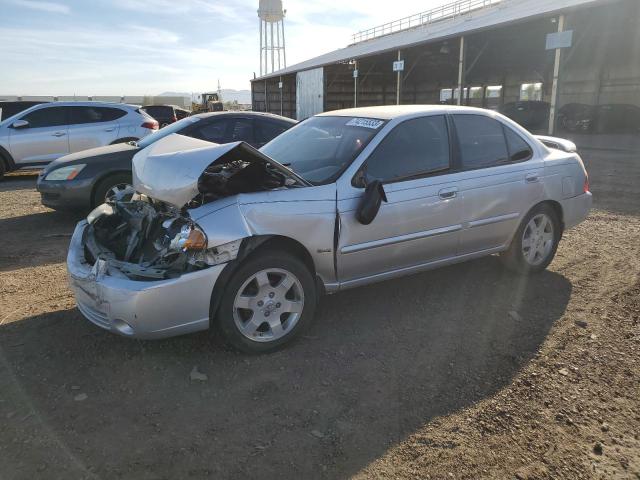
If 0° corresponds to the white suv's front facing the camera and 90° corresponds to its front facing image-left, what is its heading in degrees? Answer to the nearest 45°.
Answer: approximately 90°

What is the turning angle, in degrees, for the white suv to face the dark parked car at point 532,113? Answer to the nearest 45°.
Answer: approximately 180°

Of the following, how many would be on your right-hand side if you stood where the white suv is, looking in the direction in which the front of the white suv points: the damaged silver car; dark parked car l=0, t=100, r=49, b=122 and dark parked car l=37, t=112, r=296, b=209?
1

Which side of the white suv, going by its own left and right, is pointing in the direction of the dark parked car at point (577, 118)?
back

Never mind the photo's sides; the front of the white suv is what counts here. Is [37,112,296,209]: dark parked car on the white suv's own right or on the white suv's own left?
on the white suv's own left

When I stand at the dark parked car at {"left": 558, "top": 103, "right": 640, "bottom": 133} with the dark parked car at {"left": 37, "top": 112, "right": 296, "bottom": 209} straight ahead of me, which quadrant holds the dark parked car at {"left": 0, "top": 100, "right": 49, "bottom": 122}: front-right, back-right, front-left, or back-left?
front-right

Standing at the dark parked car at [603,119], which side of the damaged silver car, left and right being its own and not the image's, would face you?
back

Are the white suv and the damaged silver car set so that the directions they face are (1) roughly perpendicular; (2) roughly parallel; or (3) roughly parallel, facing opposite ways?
roughly parallel

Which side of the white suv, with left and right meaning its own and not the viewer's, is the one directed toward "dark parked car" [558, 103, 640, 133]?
back

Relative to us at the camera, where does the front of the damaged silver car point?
facing the viewer and to the left of the viewer

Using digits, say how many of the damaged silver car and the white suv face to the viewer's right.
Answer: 0

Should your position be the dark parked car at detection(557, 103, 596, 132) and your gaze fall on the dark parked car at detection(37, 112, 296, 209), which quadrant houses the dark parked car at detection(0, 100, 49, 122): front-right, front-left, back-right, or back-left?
front-right

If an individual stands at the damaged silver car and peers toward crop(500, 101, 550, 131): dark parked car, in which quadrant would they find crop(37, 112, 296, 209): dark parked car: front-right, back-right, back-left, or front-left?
front-left

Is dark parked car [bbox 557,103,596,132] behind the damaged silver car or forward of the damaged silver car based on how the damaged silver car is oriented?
behind
